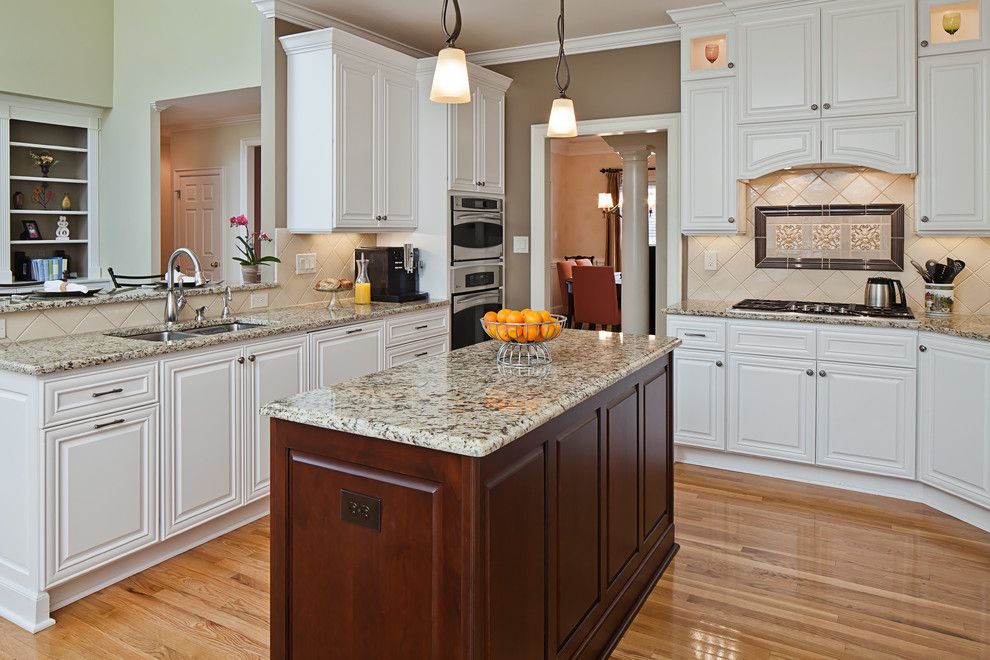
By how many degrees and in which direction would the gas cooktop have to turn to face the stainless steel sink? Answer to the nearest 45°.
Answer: approximately 45° to its right

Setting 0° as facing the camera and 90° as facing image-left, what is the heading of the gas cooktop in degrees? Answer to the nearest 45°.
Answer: approximately 0°

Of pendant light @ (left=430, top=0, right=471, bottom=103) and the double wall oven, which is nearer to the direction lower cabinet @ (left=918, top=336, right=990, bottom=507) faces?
the pendant light

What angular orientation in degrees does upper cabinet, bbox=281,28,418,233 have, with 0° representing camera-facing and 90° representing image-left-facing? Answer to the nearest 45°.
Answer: approximately 315°

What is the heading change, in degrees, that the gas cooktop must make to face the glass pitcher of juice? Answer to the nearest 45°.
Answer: approximately 90° to its right

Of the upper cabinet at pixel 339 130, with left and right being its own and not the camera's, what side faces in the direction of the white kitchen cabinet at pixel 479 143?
left

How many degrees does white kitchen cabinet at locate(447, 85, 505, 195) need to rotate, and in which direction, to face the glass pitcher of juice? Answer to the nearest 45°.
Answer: approximately 90° to its right
